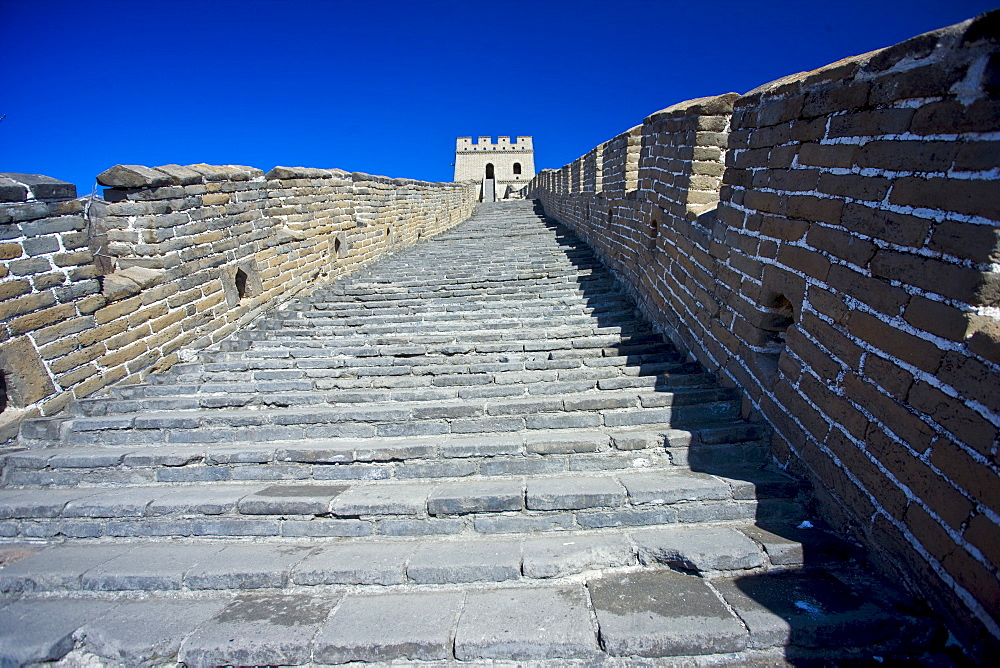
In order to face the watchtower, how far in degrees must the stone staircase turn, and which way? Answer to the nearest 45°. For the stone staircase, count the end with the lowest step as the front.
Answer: approximately 180°

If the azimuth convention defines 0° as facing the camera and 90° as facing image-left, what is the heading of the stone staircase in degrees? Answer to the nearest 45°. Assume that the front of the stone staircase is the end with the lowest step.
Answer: approximately 0°
